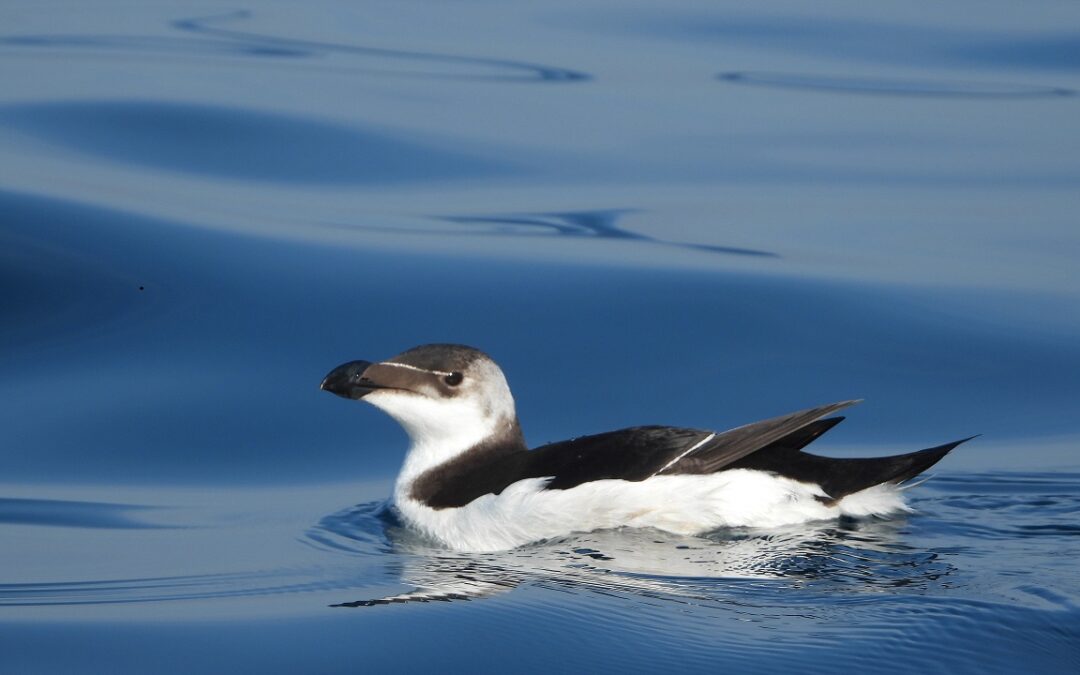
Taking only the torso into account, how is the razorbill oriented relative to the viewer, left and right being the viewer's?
facing to the left of the viewer
